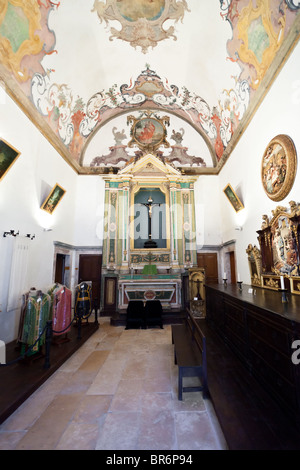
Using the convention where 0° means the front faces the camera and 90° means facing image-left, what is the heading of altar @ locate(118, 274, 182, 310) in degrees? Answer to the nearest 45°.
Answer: approximately 0°

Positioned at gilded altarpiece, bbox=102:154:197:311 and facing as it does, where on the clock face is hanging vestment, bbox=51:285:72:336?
The hanging vestment is roughly at 1 o'clock from the gilded altarpiece.

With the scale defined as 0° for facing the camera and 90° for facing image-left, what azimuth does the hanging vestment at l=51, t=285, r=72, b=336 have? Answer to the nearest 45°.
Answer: approximately 315°

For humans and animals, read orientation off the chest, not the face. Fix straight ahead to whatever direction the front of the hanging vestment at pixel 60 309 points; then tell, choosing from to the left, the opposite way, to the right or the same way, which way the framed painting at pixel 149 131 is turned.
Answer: to the right

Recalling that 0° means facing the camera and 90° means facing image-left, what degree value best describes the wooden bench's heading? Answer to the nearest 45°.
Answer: approximately 90°

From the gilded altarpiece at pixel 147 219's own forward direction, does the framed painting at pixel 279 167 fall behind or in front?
in front

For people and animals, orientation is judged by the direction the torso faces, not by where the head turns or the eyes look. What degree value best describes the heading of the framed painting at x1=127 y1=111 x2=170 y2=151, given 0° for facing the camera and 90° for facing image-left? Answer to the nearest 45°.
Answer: approximately 0°

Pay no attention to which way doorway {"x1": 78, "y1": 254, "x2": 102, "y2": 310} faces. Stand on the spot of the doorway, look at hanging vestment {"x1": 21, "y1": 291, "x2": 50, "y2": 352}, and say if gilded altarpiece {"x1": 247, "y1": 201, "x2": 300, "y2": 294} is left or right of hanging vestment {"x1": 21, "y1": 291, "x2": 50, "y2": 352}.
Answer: left

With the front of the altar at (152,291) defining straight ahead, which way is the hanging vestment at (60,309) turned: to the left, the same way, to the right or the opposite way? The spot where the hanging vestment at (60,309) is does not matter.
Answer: to the left

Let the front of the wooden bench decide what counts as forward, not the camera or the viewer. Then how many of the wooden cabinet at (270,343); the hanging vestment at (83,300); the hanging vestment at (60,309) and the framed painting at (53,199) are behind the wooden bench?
1
